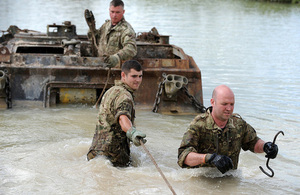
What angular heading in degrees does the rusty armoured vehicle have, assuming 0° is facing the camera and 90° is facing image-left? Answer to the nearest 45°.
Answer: approximately 0°

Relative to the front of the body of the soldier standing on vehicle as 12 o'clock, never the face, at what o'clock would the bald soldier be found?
The bald soldier is roughly at 10 o'clock from the soldier standing on vehicle.

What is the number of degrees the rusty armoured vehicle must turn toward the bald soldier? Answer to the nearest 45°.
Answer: approximately 45° to its left

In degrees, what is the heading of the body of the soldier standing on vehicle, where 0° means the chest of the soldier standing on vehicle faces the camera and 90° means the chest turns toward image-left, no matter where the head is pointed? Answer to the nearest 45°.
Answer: approximately 45°
